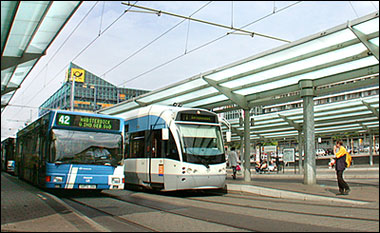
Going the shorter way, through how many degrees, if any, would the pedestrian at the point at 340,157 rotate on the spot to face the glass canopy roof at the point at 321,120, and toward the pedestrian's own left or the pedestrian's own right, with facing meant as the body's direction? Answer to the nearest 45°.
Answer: approximately 90° to the pedestrian's own right

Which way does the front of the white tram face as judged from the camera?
facing the viewer and to the right of the viewer

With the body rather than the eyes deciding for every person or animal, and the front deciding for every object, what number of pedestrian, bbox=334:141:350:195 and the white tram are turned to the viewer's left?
1

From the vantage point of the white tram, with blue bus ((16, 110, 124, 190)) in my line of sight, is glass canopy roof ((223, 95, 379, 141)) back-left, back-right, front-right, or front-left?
back-right

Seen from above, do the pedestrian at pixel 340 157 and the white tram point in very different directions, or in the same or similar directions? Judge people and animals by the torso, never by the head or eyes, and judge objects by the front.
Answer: very different directions

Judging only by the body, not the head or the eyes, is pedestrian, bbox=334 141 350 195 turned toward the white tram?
yes

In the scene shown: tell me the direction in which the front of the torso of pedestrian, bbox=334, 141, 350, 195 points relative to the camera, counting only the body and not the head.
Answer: to the viewer's left

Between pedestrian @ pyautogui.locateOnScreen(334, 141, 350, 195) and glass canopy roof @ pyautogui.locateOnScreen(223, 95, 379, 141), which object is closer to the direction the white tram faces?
the pedestrian

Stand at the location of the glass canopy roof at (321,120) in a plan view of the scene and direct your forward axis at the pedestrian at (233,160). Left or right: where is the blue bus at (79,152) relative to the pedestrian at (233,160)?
left

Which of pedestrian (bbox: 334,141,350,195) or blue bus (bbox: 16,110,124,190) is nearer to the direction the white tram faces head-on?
the pedestrian

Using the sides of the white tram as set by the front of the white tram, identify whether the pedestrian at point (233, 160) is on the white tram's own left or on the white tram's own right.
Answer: on the white tram's own left

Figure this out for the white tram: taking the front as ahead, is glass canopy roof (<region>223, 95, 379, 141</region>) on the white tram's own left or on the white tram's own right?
on the white tram's own left
